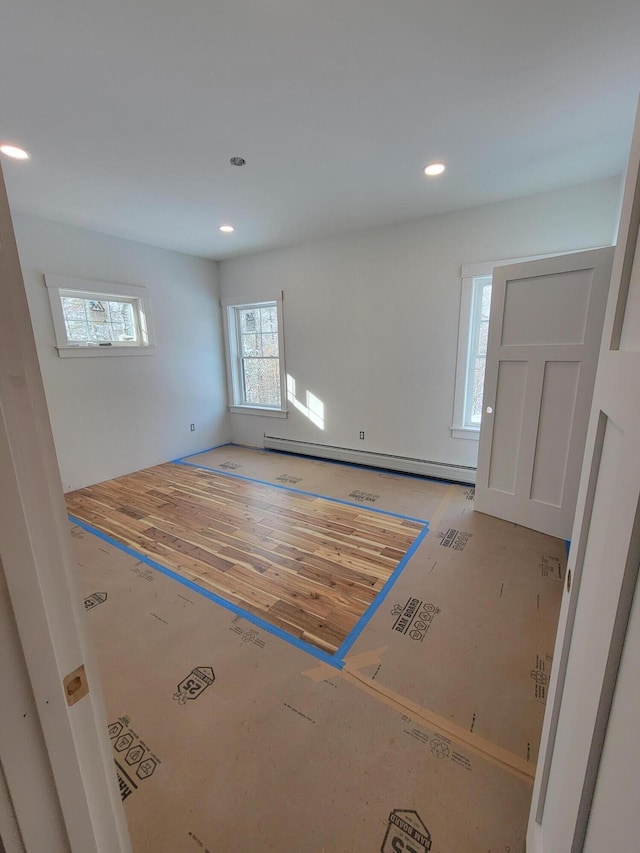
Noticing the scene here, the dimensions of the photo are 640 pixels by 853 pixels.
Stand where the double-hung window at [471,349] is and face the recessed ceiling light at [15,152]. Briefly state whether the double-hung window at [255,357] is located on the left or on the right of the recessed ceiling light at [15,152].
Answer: right

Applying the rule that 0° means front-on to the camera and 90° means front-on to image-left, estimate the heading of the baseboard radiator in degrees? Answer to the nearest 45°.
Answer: approximately 45°

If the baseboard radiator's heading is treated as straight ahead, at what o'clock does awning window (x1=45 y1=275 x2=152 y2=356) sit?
The awning window is roughly at 1 o'clock from the baseboard radiator.

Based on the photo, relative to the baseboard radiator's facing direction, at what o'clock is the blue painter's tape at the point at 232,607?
The blue painter's tape is roughly at 11 o'clock from the baseboard radiator.

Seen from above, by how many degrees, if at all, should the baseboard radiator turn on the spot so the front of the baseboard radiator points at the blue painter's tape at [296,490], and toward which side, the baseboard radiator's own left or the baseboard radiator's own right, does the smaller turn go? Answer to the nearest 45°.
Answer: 0° — it already faces it

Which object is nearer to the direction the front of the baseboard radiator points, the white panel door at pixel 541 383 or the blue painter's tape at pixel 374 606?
the blue painter's tape

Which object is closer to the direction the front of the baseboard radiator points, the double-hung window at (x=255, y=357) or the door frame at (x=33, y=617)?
the door frame

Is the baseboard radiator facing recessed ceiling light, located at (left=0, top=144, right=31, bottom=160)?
yes

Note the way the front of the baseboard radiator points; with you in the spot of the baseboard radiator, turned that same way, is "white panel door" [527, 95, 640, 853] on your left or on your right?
on your left
